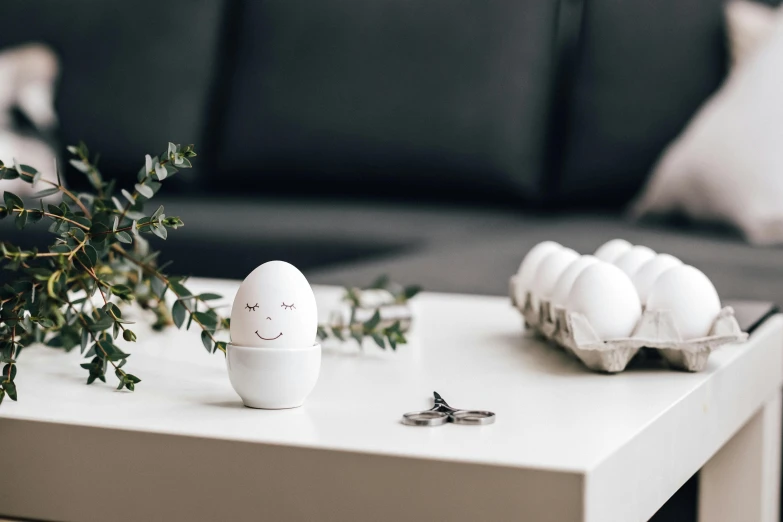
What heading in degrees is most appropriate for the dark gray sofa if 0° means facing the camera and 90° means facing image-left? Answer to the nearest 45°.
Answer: approximately 0°

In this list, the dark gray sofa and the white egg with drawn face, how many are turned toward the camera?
2

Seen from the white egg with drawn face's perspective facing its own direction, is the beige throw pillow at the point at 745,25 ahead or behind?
behind

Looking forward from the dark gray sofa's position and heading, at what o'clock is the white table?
The white table is roughly at 12 o'clock from the dark gray sofa.

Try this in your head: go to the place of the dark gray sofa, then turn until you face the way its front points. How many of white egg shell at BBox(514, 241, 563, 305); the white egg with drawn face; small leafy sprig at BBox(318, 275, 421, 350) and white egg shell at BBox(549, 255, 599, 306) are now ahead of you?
4

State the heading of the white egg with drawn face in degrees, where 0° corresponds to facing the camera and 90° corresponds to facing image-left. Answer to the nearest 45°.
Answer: approximately 0°
